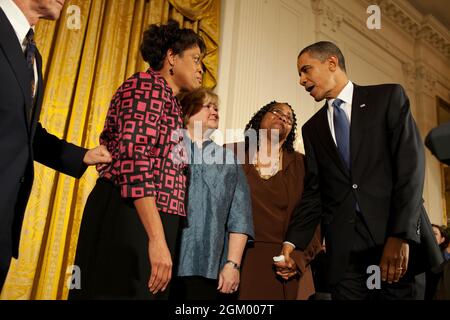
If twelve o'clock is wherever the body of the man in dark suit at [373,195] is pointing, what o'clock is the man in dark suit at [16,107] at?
the man in dark suit at [16,107] is roughly at 12 o'clock from the man in dark suit at [373,195].

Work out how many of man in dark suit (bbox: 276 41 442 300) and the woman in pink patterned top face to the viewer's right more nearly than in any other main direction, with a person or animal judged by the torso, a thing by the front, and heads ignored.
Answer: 1

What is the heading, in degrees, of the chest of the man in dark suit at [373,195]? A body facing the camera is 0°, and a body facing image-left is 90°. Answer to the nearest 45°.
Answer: approximately 45°

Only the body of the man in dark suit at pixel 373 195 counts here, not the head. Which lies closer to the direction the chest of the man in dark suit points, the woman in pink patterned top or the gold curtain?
the woman in pink patterned top

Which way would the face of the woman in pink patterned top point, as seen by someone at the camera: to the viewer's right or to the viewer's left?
to the viewer's right

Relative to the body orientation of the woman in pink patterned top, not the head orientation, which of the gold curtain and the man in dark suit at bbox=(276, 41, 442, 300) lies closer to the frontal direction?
the man in dark suit

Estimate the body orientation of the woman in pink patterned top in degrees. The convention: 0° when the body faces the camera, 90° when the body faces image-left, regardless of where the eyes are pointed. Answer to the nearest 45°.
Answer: approximately 270°

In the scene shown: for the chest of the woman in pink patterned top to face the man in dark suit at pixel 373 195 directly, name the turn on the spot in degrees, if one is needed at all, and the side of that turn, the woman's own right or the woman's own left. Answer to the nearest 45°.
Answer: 0° — they already face them

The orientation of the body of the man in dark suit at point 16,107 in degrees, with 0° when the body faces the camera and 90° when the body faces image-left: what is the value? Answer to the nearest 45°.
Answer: approximately 315°
